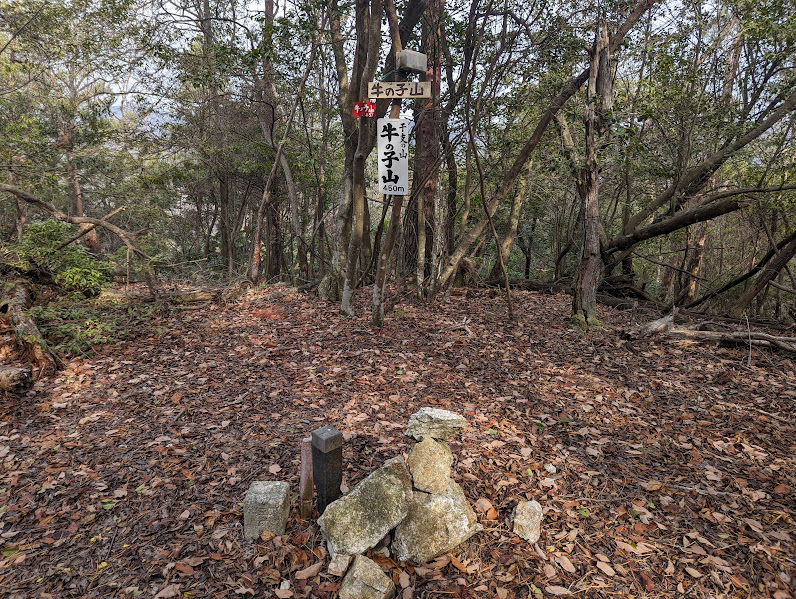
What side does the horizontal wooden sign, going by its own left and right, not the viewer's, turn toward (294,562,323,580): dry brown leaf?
front

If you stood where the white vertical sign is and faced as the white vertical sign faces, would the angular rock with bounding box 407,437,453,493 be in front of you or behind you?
in front

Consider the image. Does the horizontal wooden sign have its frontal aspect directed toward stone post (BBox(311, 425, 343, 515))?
yes

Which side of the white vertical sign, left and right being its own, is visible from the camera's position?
front

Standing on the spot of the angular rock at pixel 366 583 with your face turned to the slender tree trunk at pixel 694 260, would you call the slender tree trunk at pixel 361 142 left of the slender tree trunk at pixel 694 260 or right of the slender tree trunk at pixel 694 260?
left

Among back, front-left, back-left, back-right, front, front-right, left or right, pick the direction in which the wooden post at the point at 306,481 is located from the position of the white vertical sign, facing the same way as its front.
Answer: front

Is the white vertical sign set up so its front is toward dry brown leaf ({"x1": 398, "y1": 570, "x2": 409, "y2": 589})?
yes

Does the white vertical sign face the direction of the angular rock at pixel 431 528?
yes

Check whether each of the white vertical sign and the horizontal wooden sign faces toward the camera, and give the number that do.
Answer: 2

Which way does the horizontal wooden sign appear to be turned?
toward the camera

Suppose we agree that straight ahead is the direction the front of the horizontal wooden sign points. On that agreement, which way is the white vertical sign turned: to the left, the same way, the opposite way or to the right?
the same way

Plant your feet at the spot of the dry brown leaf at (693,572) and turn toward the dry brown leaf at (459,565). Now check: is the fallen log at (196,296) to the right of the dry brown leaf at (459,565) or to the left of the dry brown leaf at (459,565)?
right
